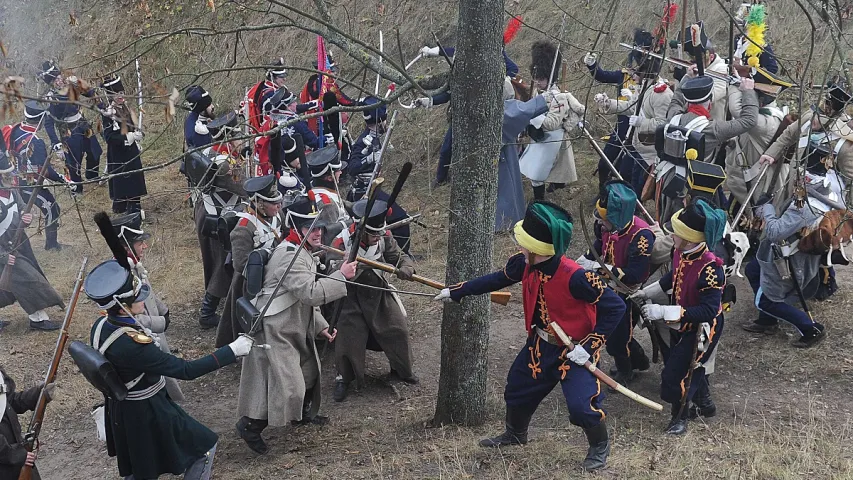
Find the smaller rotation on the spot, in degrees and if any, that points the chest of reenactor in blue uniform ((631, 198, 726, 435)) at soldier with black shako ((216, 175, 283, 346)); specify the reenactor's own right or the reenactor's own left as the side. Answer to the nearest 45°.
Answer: approximately 45° to the reenactor's own right

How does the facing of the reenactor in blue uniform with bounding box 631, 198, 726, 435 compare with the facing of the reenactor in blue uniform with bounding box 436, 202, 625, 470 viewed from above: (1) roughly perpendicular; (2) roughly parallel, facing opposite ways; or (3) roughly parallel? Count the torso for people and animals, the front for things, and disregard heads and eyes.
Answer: roughly parallel

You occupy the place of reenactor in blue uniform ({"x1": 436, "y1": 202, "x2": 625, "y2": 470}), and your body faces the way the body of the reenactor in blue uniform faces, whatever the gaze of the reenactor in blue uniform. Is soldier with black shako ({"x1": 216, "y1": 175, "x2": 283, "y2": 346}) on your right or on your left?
on your right

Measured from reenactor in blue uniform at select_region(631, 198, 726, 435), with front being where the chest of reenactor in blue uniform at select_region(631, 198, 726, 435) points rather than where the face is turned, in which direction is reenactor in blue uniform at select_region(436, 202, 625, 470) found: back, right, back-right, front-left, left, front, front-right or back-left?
front

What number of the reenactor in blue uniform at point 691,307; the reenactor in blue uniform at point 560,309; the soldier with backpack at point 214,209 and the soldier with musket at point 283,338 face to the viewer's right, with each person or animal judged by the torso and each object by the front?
2

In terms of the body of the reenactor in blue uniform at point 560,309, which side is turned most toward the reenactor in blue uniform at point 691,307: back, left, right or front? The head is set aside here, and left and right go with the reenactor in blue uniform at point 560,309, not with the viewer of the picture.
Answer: back

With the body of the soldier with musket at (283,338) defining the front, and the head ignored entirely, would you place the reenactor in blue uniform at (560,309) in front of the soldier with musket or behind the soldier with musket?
in front

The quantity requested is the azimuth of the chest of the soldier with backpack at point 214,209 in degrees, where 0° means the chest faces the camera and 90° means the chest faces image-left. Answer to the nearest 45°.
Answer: approximately 270°

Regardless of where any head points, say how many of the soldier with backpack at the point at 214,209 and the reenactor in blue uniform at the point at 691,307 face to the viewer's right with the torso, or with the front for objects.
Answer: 1

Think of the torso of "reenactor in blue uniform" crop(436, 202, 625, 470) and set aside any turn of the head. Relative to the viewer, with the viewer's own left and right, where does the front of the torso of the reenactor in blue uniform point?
facing the viewer and to the left of the viewer

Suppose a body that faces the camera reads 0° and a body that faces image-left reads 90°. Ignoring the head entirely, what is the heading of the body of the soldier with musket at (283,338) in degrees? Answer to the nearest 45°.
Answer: approximately 270°

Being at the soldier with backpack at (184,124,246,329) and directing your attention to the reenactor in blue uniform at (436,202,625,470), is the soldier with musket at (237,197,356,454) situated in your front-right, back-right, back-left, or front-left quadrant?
front-right

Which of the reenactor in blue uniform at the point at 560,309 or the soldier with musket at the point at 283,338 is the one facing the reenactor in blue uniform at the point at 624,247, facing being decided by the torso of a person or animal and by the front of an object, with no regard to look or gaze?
the soldier with musket

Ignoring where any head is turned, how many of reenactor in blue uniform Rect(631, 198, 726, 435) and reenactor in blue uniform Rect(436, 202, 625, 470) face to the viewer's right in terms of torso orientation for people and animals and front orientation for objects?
0

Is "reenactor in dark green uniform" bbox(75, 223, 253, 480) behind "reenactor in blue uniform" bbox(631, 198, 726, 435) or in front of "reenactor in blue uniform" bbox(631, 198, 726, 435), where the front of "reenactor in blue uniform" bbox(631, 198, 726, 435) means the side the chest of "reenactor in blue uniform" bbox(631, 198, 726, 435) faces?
in front

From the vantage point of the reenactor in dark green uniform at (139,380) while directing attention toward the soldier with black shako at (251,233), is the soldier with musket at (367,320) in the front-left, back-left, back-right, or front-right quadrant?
front-right
